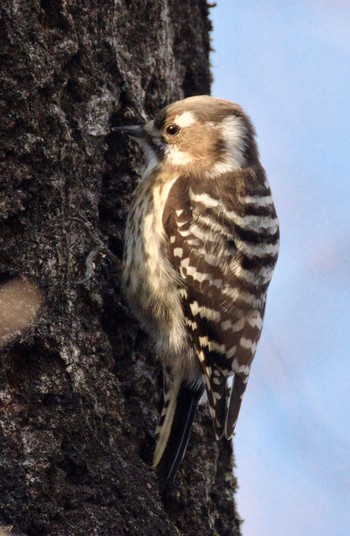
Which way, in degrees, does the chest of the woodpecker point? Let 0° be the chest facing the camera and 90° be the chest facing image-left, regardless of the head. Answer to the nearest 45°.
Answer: approximately 90°
